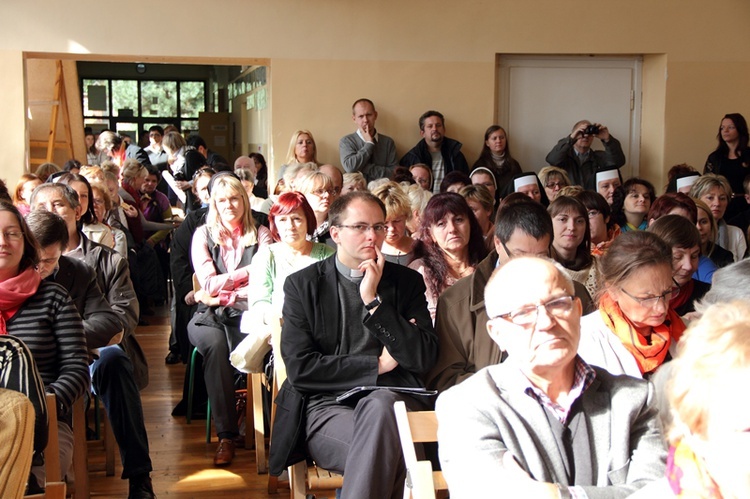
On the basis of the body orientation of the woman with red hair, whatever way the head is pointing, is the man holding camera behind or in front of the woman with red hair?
behind

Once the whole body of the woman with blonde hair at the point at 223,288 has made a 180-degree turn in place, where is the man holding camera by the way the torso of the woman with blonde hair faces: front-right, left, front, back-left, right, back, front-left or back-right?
front-right

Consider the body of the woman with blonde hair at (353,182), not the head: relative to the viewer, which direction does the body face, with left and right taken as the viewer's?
facing the viewer

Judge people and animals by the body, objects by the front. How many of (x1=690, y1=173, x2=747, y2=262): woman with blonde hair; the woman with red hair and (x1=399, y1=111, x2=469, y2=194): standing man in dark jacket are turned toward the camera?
3

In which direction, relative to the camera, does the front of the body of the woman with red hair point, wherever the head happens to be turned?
toward the camera

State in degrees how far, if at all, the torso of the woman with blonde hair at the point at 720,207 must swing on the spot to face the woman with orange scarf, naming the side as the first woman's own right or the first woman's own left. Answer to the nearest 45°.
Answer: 0° — they already face them

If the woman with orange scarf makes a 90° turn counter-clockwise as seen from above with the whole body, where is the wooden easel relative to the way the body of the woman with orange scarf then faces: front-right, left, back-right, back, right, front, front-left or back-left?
left

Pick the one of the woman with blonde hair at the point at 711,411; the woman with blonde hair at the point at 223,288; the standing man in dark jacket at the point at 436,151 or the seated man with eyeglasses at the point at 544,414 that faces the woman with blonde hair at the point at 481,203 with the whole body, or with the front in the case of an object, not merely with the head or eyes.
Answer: the standing man in dark jacket

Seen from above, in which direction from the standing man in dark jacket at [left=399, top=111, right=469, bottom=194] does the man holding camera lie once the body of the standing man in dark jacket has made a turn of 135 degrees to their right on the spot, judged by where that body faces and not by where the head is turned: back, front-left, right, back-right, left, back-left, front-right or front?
back-right

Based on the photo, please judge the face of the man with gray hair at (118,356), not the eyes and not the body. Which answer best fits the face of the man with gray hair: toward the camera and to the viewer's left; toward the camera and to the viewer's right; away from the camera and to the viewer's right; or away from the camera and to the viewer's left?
toward the camera and to the viewer's right

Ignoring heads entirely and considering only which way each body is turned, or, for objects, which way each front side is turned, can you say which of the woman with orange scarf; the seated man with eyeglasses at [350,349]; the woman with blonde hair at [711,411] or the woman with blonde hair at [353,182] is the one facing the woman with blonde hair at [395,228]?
the woman with blonde hair at [353,182]

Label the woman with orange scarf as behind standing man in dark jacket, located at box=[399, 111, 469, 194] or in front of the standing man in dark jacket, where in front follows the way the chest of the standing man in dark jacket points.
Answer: in front

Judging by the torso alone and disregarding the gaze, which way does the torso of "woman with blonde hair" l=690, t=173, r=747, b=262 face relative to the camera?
toward the camera

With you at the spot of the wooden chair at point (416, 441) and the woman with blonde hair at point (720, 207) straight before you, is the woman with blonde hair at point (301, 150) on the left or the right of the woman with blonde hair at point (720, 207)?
left

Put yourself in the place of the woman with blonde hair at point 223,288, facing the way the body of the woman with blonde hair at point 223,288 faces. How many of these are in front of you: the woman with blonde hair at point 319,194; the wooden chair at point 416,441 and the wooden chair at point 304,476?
2

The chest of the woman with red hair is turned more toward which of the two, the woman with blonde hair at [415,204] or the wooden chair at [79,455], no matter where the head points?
the wooden chair
